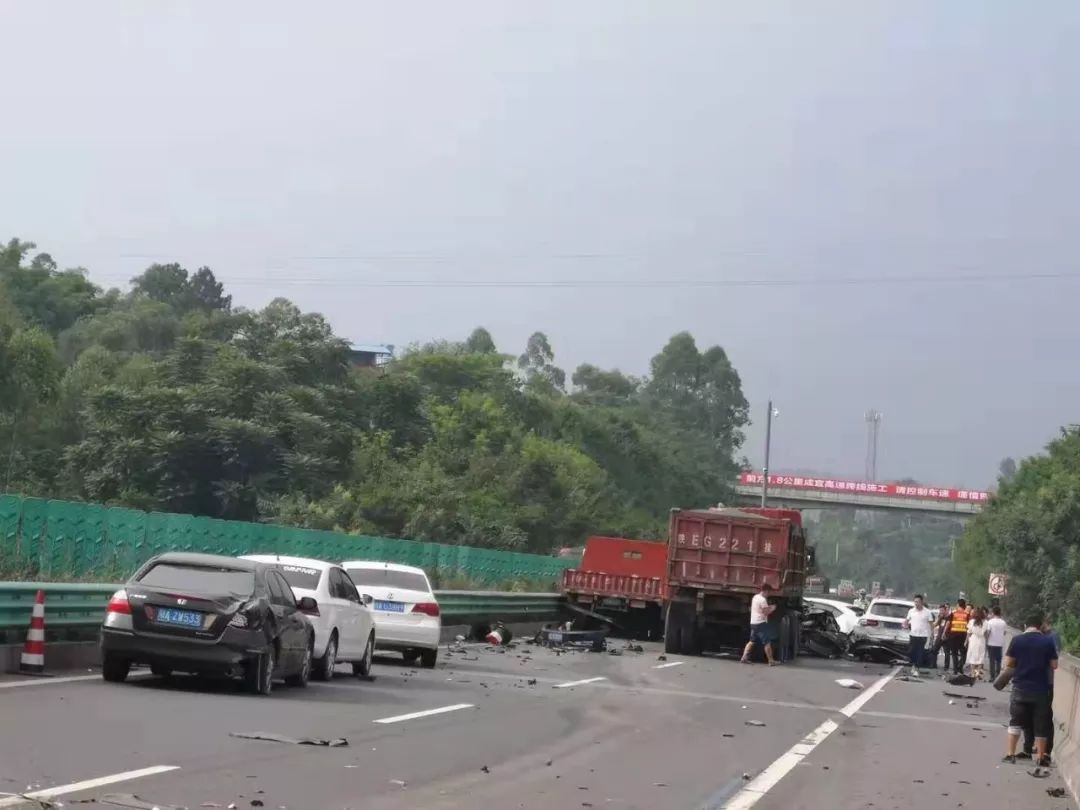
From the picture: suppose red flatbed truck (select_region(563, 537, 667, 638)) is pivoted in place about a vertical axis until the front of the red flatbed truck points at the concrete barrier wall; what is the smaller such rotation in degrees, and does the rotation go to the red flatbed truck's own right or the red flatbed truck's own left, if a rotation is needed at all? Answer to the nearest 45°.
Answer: approximately 180°

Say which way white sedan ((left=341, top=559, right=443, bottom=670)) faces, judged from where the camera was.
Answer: facing away from the viewer

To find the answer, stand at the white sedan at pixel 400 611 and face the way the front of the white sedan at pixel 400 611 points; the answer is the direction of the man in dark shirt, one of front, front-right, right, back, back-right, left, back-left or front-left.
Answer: back-right

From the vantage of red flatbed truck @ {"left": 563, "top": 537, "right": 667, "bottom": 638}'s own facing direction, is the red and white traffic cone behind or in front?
behind

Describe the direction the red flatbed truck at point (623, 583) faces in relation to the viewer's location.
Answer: facing away from the viewer

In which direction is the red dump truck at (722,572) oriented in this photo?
away from the camera

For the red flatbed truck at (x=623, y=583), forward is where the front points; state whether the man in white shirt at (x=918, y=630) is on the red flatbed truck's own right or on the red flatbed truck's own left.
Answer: on the red flatbed truck's own right

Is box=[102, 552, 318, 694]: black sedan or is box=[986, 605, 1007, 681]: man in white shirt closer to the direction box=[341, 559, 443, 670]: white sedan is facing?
the man in white shirt

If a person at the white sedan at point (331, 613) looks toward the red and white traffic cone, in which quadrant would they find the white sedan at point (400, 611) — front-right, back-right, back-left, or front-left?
back-right
